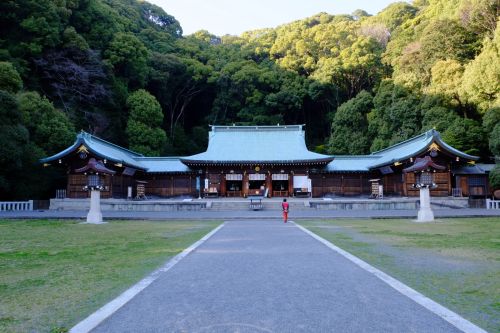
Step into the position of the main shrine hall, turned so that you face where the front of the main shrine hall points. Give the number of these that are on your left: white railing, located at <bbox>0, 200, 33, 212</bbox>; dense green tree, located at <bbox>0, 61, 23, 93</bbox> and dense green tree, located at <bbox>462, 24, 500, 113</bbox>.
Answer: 1

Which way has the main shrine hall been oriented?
toward the camera

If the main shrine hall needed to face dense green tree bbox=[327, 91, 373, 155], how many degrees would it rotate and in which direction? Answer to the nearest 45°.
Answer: approximately 135° to its left

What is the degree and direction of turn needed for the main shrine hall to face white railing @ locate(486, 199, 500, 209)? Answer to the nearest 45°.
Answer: approximately 45° to its left

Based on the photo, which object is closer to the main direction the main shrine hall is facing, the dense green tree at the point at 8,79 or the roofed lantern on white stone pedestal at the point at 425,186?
the roofed lantern on white stone pedestal

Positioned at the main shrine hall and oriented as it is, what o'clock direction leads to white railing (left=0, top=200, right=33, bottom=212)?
The white railing is roughly at 2 o'clock from the main shrine hall.

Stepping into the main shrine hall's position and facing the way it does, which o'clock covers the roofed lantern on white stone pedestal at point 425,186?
The roofed lantern on white stone pedestal is roughly at 11 o'clock from the main shrine hall.

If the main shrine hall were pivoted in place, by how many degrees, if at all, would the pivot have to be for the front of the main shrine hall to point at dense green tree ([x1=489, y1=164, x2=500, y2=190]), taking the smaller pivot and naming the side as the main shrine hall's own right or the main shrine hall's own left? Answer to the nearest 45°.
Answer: approximately 90° to the main shrine hall's own left

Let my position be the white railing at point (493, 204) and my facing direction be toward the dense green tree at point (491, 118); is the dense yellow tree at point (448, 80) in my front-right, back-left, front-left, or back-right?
front-left

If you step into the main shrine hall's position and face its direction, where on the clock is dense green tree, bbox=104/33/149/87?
The dense green tree is roughly at 4 o'clock from the main shrine hall.
